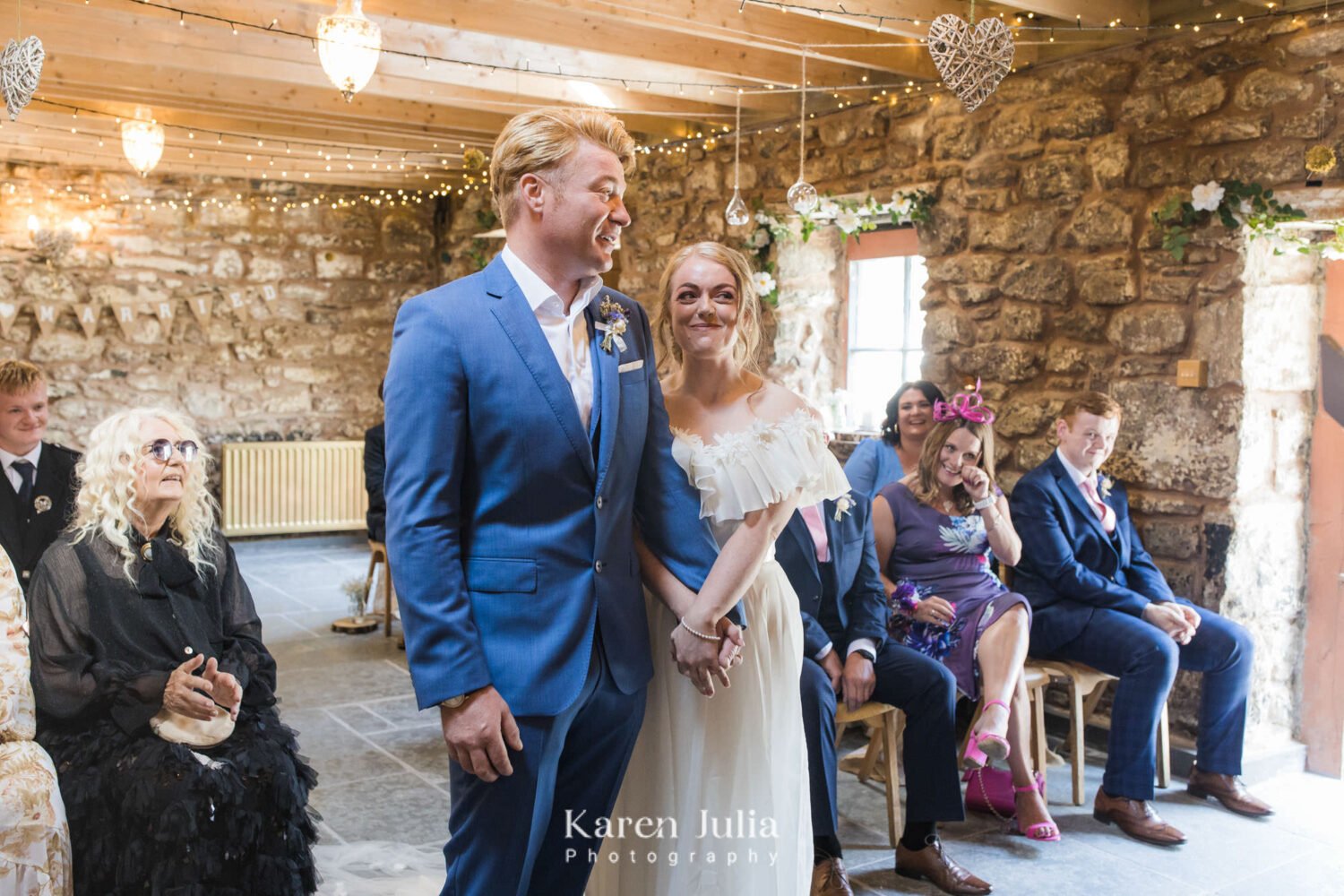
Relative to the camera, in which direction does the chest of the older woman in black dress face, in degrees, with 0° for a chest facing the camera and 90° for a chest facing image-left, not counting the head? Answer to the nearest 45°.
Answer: approximately 315°

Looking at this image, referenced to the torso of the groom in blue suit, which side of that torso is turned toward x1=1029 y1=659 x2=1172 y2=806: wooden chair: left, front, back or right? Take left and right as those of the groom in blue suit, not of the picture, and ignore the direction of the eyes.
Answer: left

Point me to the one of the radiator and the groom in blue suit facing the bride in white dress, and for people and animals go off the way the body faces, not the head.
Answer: the radiator

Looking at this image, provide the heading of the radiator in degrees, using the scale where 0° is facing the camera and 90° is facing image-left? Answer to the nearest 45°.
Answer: approximately 0°

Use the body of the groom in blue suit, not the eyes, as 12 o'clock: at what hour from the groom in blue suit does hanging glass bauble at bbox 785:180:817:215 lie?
The hanging glass bauble is roughly at 8 o'clock from the groom in blue suit.

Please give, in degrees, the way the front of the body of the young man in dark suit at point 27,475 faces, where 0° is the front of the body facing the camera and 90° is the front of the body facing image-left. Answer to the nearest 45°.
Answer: approximately 0°

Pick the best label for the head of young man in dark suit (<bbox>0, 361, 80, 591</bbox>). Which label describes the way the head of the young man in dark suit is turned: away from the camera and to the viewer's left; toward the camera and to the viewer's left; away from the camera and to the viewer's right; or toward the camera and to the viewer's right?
toward the camera and to the viewer's right

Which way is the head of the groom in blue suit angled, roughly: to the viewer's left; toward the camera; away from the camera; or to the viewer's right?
to the viewer's right

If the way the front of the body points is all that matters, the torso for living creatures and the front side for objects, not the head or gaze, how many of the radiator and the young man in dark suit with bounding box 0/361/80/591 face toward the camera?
2
